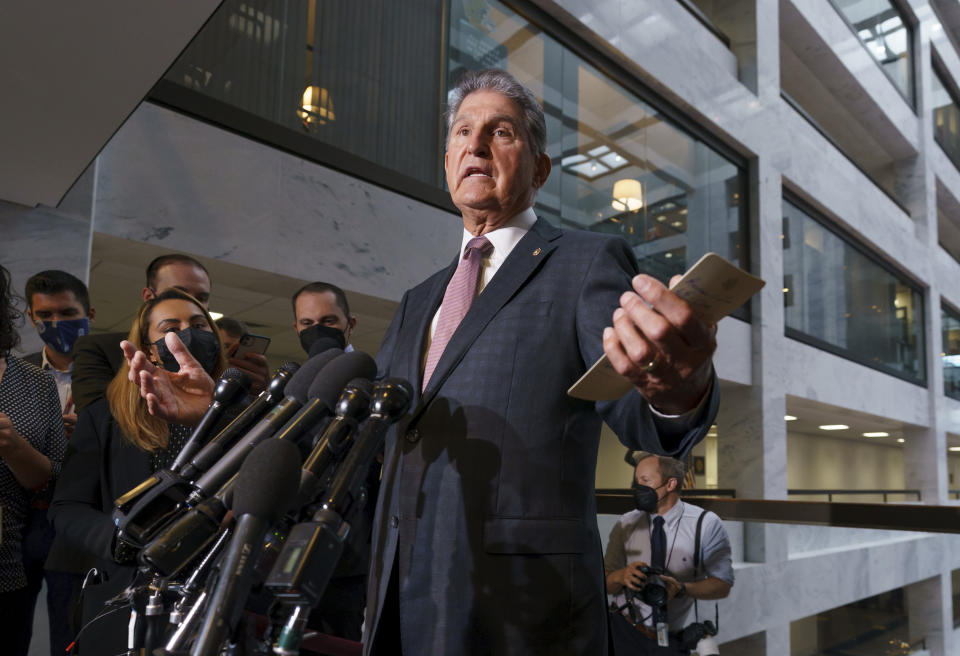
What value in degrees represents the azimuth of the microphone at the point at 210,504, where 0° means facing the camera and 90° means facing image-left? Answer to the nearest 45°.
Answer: approximately 270°

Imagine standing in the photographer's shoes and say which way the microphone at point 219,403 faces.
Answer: facing to the right of the viewer

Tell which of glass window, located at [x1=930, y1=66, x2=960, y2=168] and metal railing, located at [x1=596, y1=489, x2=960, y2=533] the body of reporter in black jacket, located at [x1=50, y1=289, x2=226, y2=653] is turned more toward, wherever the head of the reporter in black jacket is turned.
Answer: the metal railing
